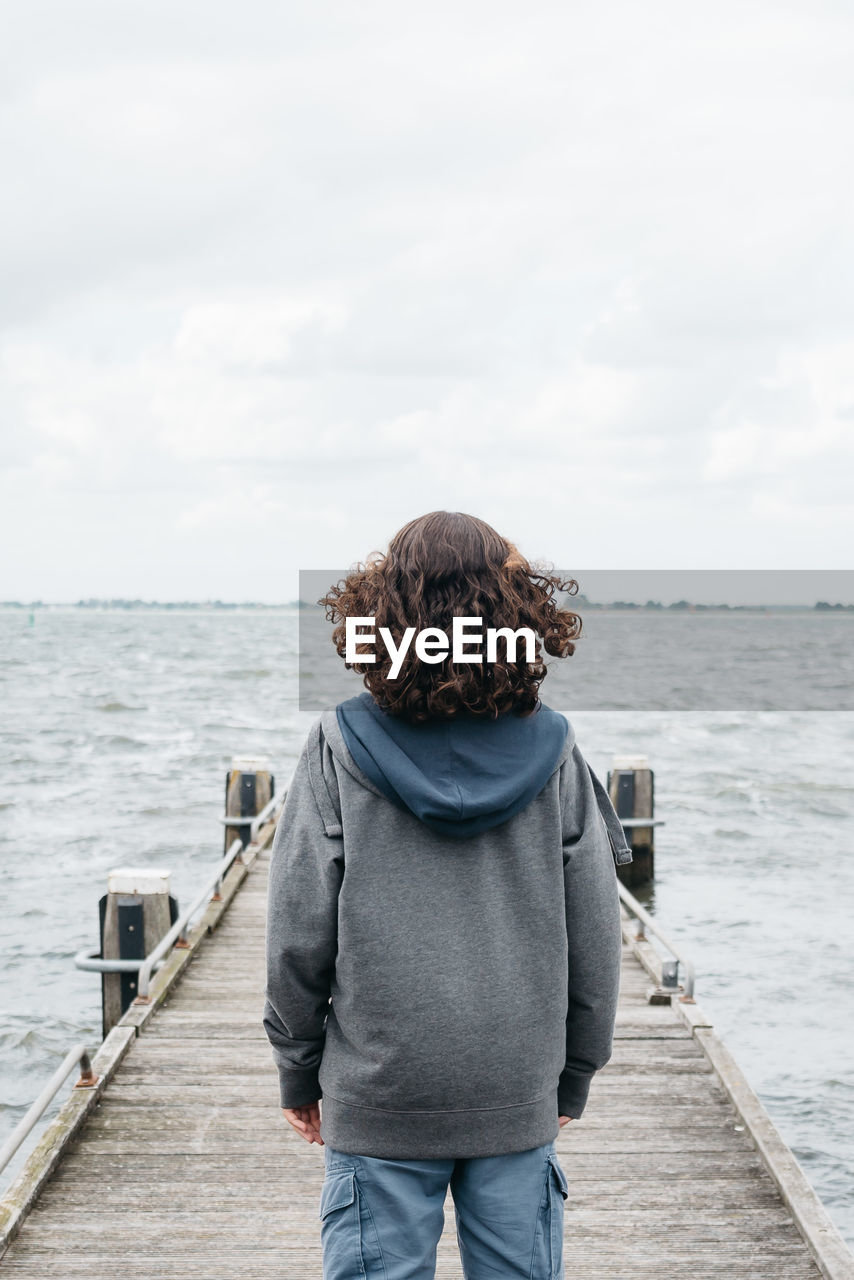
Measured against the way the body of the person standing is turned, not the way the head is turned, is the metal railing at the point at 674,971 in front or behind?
in front

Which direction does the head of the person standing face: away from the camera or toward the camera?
away from the camera

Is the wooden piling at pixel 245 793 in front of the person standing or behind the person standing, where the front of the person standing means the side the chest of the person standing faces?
in front

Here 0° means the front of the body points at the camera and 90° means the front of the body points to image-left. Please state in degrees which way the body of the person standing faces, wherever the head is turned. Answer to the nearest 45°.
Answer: approximately 180°

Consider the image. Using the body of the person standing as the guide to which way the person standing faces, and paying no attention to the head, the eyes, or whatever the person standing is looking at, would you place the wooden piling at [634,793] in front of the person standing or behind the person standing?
in front
